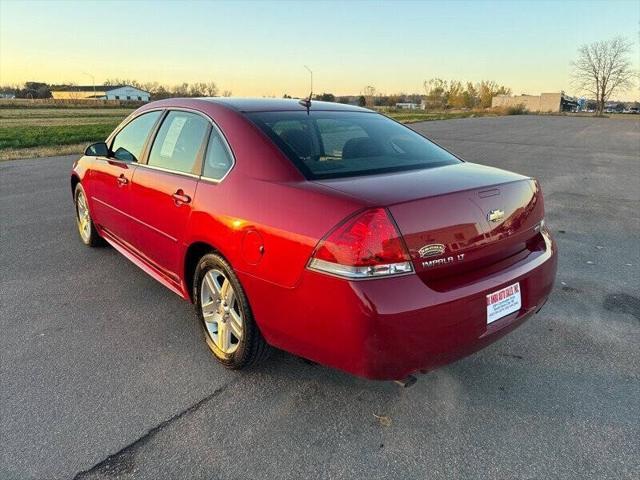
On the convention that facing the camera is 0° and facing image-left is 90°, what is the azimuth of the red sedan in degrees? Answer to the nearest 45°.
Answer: approximately 135°
